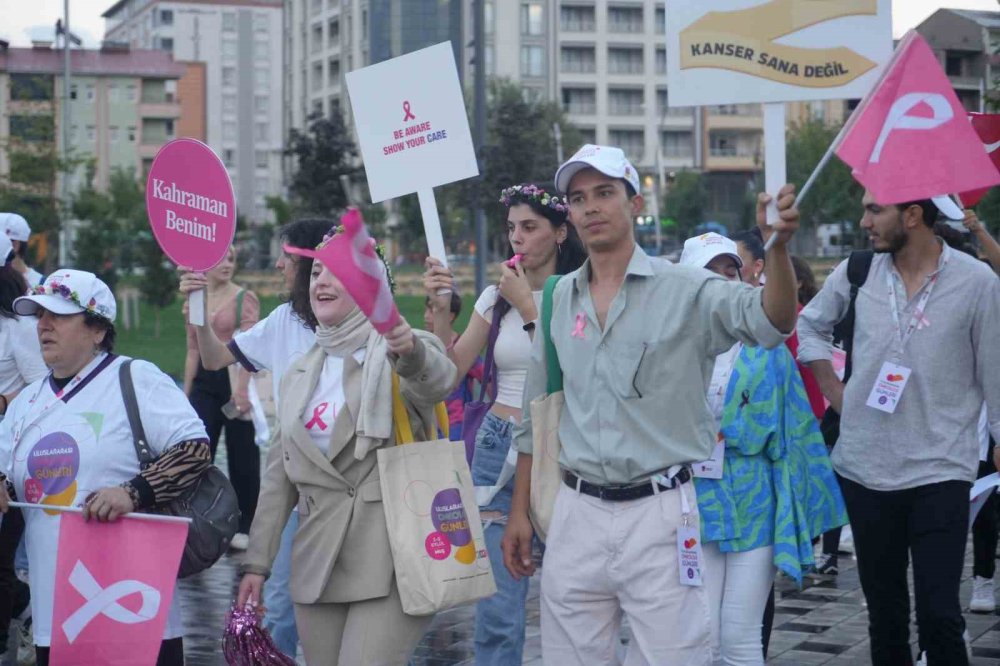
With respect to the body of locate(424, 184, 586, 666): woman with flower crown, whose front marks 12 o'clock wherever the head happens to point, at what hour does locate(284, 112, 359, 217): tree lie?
The tree is roughly at 4 o'clock from the woman with flower crown.

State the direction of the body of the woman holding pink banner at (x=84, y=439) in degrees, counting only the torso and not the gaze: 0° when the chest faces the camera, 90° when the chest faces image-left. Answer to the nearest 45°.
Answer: approximately 45°

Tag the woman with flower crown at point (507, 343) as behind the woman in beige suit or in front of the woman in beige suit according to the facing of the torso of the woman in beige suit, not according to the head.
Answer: behind

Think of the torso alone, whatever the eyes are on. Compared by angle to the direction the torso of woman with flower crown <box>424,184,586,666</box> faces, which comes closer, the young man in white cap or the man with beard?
the young man in white cap

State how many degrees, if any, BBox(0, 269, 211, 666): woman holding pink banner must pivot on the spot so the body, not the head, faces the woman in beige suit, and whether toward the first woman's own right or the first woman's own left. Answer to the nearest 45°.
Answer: approximately 90° to the first woman's own left

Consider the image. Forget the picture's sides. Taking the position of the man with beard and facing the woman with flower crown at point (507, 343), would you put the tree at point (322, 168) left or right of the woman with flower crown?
right

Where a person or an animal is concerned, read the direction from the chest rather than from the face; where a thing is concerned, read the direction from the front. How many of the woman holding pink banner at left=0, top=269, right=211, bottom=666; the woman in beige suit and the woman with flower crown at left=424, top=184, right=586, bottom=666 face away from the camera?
0

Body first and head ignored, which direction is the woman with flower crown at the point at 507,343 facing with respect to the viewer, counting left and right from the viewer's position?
facing the viewer and to the left of the viewer

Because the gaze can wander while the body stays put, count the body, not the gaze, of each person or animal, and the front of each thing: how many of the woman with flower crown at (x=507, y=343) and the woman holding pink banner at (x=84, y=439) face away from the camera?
0

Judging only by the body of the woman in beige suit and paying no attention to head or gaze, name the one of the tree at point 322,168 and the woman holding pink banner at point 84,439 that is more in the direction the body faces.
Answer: the woman holding pink banner

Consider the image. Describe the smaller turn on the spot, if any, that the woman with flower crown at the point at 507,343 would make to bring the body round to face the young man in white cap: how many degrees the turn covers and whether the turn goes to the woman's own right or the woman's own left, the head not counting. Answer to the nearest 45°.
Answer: approximately 45° to the woman's own left

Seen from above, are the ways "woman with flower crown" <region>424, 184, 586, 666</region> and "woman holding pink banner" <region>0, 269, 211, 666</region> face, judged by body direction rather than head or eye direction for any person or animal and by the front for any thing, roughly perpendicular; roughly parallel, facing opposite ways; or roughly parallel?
roughly parallel

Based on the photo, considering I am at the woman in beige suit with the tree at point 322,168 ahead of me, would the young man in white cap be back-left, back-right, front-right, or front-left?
back-right
